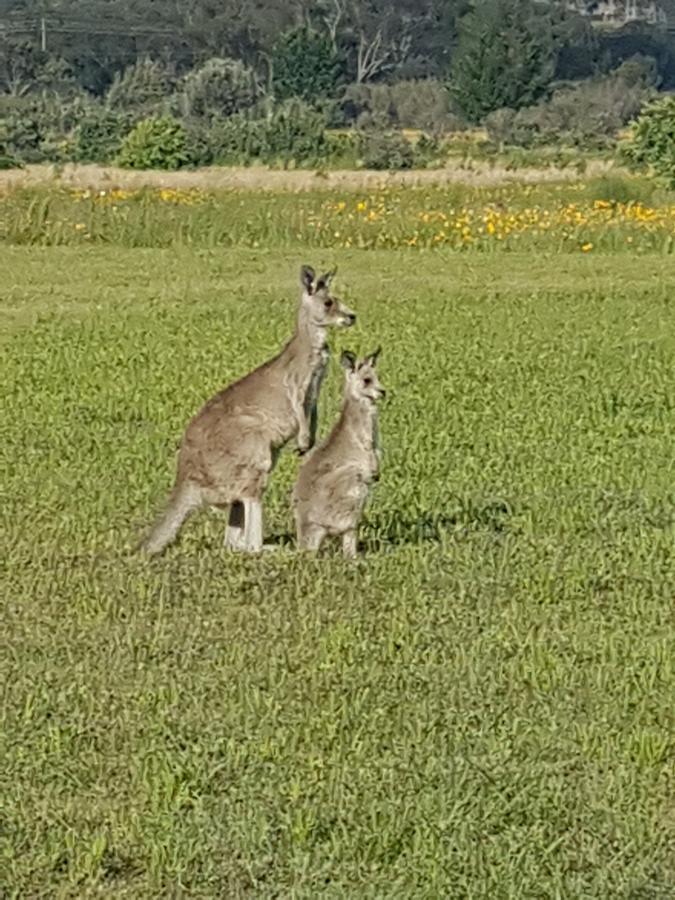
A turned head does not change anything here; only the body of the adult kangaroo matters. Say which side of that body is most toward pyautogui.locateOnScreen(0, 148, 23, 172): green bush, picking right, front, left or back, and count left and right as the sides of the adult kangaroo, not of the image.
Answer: left

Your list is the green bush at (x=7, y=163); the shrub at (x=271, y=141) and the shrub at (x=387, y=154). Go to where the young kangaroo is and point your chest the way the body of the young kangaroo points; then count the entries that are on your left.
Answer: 3

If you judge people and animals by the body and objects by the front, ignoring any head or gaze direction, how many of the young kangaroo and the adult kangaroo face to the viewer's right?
2

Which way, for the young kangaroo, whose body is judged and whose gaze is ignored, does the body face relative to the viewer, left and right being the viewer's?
facing to the right of the viewer

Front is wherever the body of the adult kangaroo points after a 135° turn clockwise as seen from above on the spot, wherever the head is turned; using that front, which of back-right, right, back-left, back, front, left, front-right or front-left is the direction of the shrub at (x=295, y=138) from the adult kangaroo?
back-right

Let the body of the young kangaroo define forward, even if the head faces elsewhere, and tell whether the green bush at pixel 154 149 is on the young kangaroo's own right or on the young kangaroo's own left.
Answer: on the young kangaroo's own left

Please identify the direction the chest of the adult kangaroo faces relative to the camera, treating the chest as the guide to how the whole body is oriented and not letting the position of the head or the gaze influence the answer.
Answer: to the viewer's right
